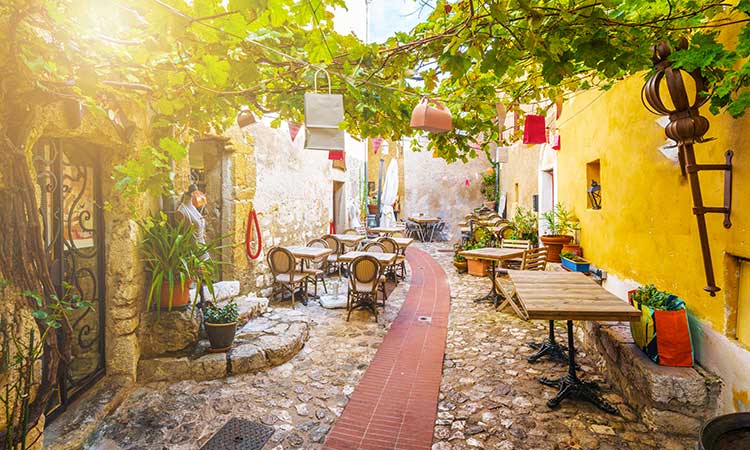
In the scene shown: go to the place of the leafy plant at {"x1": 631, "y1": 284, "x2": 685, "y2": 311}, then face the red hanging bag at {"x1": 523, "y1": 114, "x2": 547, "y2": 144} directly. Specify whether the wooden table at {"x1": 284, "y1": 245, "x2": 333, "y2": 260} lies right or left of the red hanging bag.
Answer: left

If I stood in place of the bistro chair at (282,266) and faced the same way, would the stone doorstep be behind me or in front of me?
behind

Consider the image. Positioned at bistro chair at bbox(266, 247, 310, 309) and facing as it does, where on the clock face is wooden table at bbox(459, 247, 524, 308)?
The wooden table is roughly at 2 o'clock from the bistro chair.

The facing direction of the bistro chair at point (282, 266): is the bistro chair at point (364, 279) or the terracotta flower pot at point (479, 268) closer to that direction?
the terracotta flower pot

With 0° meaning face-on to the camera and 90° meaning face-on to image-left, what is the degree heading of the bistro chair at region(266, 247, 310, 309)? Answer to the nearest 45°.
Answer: approximately 225°

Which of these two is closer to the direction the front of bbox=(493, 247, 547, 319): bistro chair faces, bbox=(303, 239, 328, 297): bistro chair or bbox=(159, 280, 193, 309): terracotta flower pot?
the bistro chair

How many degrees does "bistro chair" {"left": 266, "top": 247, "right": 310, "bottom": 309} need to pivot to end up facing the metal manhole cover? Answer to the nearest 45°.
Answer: approximately 135° to its right

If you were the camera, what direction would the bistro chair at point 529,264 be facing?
facing away from the viewer and to the left of the viewer
